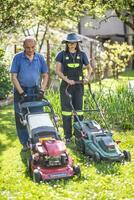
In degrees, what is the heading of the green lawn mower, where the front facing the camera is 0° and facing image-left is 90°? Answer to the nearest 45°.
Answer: approximately 315°

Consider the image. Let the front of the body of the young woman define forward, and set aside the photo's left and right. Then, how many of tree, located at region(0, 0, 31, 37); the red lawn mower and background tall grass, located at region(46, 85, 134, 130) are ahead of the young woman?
1

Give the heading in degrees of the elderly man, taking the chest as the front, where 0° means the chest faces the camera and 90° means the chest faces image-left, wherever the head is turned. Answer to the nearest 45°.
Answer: approximately 0°

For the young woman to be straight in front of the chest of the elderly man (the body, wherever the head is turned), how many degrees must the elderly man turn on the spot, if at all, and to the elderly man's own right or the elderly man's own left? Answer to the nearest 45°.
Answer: approximately 135° to the elderly man's own left

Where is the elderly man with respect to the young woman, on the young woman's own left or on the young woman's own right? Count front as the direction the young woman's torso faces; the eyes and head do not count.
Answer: on the young woman's own right

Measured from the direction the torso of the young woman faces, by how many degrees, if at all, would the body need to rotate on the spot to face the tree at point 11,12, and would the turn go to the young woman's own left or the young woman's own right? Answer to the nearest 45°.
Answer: approximately 180°

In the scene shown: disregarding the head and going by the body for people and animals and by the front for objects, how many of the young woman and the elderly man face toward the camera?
2

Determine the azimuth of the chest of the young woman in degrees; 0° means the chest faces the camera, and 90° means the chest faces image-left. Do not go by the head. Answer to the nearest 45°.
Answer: approximately 0°
